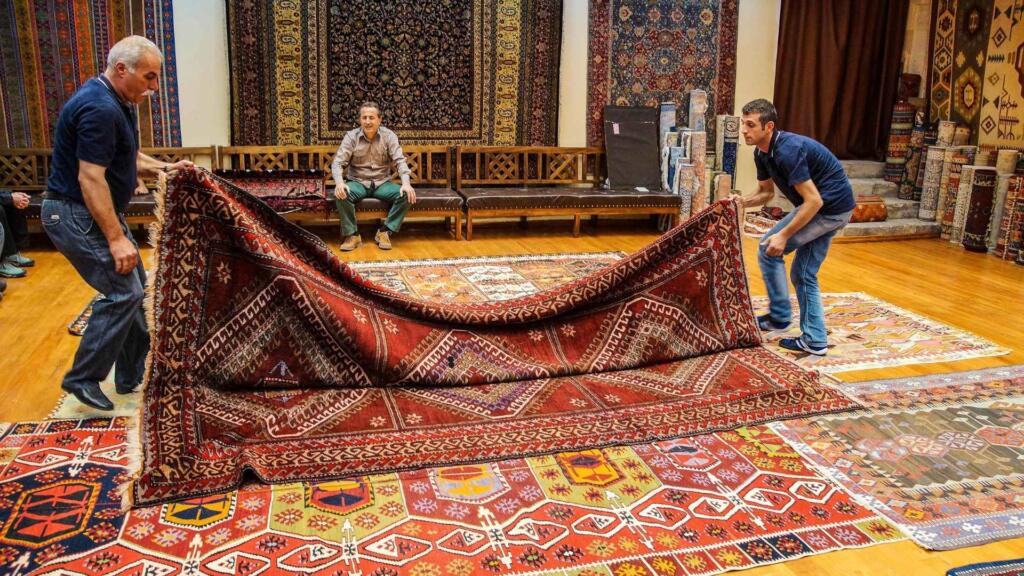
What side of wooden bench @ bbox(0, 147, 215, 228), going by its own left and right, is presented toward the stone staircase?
left

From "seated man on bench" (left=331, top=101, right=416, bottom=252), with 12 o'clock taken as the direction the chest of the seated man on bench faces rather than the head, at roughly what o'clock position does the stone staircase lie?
The stone staircase is roughly at 9 o'clock from the seated man on bench.

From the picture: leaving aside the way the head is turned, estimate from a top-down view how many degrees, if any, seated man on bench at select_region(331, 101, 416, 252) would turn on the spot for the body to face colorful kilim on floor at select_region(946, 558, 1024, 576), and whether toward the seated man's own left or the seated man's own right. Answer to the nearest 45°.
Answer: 0° — they already face it

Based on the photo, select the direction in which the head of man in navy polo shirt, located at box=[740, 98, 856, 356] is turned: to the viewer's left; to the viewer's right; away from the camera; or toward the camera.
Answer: to the viewer's left

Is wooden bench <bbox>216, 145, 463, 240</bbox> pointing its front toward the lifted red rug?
yes

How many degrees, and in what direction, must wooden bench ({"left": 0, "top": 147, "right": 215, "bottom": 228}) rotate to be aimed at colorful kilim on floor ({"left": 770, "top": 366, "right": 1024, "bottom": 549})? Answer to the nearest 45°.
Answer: approximately 45° to its left

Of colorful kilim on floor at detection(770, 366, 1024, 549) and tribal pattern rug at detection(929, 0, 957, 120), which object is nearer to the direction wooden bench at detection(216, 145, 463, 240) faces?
the colorful kilim on floor

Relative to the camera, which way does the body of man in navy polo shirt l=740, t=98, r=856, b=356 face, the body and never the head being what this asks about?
to the viewer's left

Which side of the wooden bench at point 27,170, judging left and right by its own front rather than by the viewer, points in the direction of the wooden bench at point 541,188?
left

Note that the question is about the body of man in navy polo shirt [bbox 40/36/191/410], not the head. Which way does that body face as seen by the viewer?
to the viewer's right
